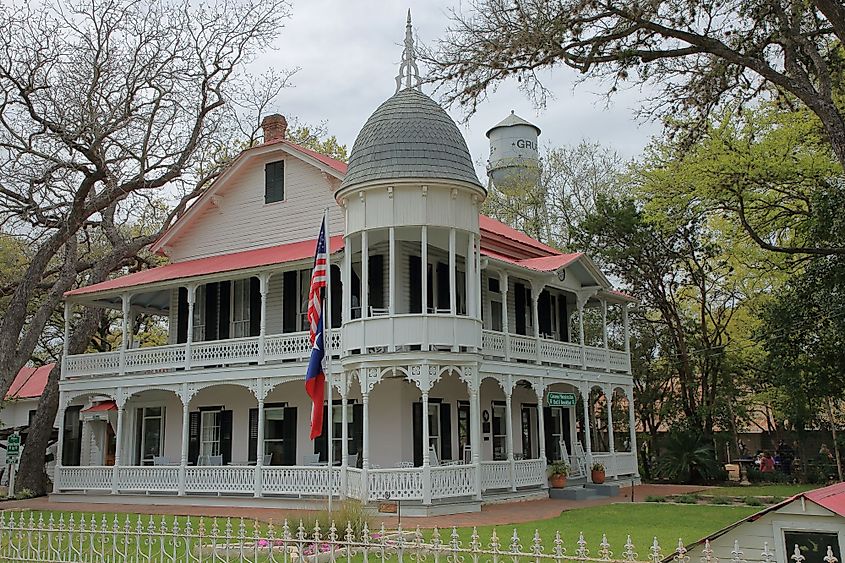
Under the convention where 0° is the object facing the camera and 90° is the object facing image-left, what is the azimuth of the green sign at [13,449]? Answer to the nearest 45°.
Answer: approximately 0°

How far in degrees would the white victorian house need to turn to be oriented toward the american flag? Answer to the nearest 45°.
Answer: approximately 45° to its right

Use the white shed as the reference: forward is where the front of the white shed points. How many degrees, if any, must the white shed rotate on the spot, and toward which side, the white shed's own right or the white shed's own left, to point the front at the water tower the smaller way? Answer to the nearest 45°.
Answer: approximately 180°

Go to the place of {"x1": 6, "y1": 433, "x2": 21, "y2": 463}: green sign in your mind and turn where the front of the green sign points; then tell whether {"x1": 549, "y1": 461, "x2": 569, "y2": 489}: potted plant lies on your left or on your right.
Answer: on your left

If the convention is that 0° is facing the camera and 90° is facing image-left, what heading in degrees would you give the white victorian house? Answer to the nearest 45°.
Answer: approximately 315°

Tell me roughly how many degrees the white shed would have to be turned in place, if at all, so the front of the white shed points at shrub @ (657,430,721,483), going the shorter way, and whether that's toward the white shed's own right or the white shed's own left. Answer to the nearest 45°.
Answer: approximately 180°

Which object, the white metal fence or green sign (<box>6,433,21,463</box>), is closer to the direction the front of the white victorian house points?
the white metal fence

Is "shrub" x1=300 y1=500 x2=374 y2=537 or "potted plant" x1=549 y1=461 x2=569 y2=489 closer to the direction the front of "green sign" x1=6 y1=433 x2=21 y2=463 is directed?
the shrub

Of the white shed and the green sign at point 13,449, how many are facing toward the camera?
2

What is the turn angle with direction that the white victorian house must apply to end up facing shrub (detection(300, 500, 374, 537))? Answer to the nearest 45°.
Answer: approximately 45° to its right
